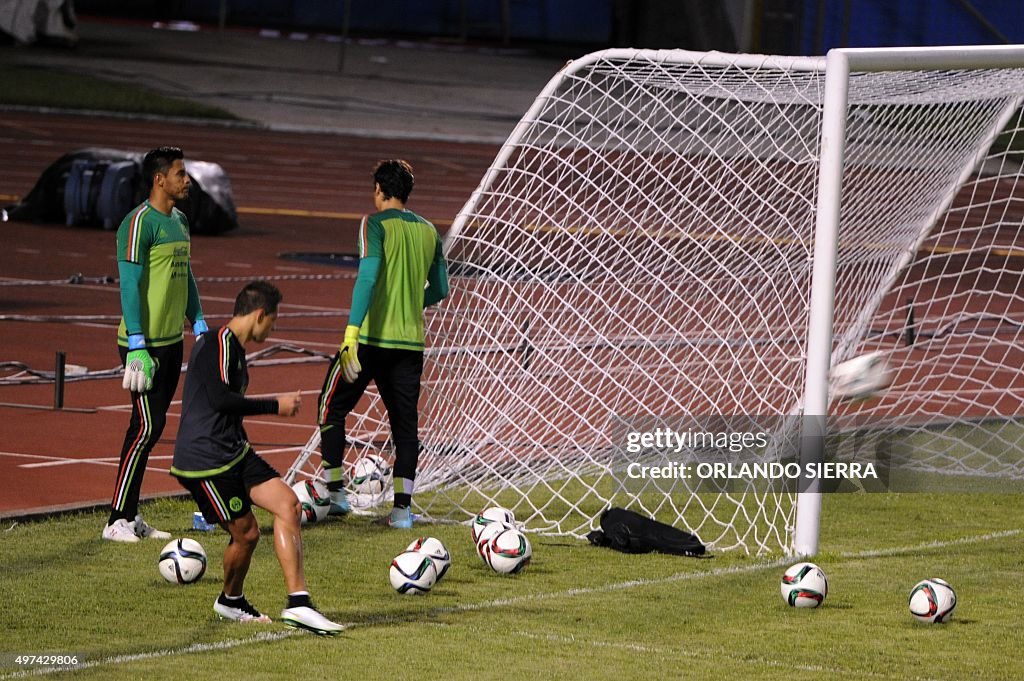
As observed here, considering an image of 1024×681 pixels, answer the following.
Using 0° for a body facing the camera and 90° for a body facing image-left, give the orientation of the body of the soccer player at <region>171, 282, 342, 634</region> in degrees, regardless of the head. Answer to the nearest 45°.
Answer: approximately 270°

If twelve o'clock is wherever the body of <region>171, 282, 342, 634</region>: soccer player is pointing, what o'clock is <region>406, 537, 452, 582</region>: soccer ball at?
The soccer ball is roughly at 11 o'clock from the soccer player.

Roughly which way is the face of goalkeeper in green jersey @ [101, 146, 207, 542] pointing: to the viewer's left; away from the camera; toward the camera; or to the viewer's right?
to the viewer's right

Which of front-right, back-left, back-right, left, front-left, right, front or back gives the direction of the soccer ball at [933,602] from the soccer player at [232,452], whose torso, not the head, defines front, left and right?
front

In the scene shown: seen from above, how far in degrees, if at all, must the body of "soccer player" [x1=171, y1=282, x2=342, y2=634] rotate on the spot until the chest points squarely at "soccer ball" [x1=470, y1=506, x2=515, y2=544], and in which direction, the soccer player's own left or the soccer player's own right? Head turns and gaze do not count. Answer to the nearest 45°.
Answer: approximately 45° to the soccer player's own left

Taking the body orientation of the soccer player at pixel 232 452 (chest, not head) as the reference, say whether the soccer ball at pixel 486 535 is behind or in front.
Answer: in front

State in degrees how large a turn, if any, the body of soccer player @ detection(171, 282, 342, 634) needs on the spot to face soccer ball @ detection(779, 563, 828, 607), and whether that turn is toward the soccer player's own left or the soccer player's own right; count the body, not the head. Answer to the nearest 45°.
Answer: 0° — they already face it

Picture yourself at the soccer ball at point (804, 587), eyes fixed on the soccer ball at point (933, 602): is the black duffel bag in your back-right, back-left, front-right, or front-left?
back-left

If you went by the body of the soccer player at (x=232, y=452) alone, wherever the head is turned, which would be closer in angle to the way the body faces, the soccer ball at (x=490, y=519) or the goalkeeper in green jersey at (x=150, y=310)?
the soccer ball
